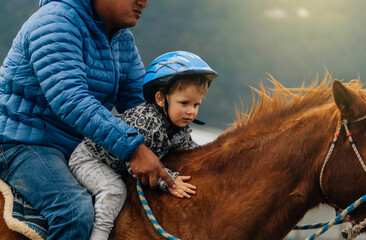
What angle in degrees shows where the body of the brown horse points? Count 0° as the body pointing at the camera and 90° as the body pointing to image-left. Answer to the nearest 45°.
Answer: approximately 270°

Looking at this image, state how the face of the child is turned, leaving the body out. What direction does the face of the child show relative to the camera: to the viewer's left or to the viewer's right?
to the viewer's right
